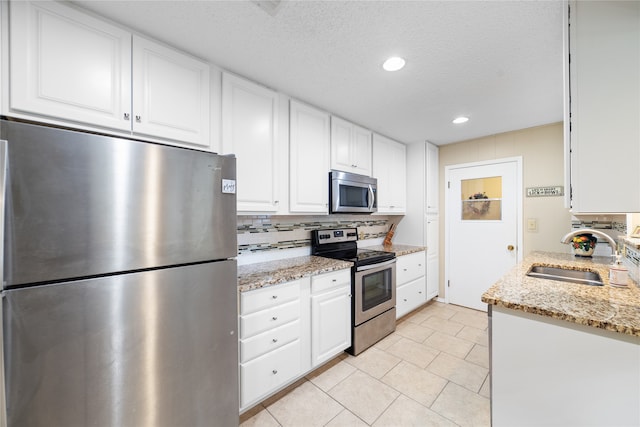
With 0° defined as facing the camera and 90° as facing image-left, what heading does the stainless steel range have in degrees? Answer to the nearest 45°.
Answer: approximately 315°

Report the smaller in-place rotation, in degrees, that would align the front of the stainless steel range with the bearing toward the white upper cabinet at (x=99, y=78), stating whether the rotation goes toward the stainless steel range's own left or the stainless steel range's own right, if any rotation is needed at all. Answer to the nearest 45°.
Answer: approximately 90° to the stainless steel range's own right

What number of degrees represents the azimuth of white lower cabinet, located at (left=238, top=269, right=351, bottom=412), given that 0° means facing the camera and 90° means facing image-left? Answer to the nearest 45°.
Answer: approximately 315°

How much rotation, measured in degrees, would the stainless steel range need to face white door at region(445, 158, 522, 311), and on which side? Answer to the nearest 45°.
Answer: approximately 90° to its left

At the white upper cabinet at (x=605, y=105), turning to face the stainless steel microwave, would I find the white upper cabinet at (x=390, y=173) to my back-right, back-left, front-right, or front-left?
front-right

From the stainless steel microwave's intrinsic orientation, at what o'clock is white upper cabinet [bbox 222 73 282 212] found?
The white upper cabinet is roughly at 3 o'clock from the stainless steel microwave.

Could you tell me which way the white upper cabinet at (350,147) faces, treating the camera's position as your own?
facing the viewer and to the right of the viewer

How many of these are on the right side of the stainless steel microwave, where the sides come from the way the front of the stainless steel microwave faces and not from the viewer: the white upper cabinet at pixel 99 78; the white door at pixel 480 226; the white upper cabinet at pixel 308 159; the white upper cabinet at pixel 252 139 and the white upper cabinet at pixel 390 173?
3

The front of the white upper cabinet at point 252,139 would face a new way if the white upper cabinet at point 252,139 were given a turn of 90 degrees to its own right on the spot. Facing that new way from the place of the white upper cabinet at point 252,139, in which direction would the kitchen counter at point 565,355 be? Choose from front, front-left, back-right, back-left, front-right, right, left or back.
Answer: left

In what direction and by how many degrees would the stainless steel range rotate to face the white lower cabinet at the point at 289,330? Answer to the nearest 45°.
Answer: approximately 90° to its right

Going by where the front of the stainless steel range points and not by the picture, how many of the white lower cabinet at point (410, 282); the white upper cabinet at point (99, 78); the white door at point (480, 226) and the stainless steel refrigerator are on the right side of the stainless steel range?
2

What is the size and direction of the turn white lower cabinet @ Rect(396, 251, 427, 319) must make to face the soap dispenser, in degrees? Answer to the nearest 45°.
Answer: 0° — it already faces it

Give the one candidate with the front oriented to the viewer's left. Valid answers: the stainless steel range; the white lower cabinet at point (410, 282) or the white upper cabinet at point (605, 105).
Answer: the white upper cabinet

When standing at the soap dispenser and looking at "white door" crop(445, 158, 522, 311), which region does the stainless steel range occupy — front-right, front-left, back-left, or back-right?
front-left

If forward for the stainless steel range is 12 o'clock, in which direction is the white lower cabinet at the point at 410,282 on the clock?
The white lower cabinet is roughly at 9 o'clock from the stainless steel range.

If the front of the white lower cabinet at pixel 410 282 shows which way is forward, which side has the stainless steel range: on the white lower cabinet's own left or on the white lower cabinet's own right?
on the white lower cabinet's own right
